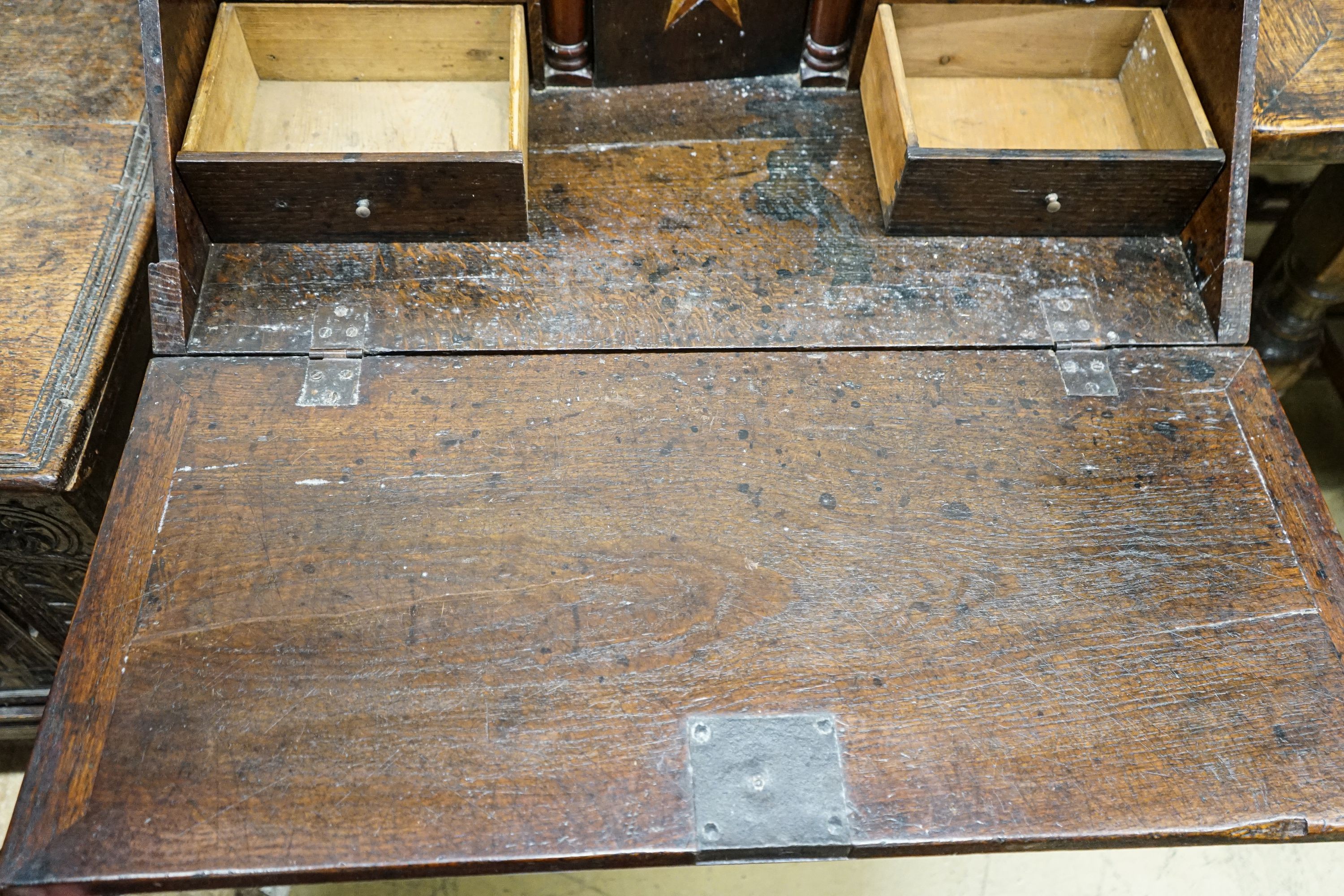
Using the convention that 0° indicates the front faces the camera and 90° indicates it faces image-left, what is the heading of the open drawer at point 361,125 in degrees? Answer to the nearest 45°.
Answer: approximately 0°

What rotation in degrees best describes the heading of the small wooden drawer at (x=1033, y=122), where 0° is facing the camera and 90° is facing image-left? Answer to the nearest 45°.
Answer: approximately 0°

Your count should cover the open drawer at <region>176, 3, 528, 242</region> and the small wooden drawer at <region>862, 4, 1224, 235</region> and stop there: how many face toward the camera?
2
